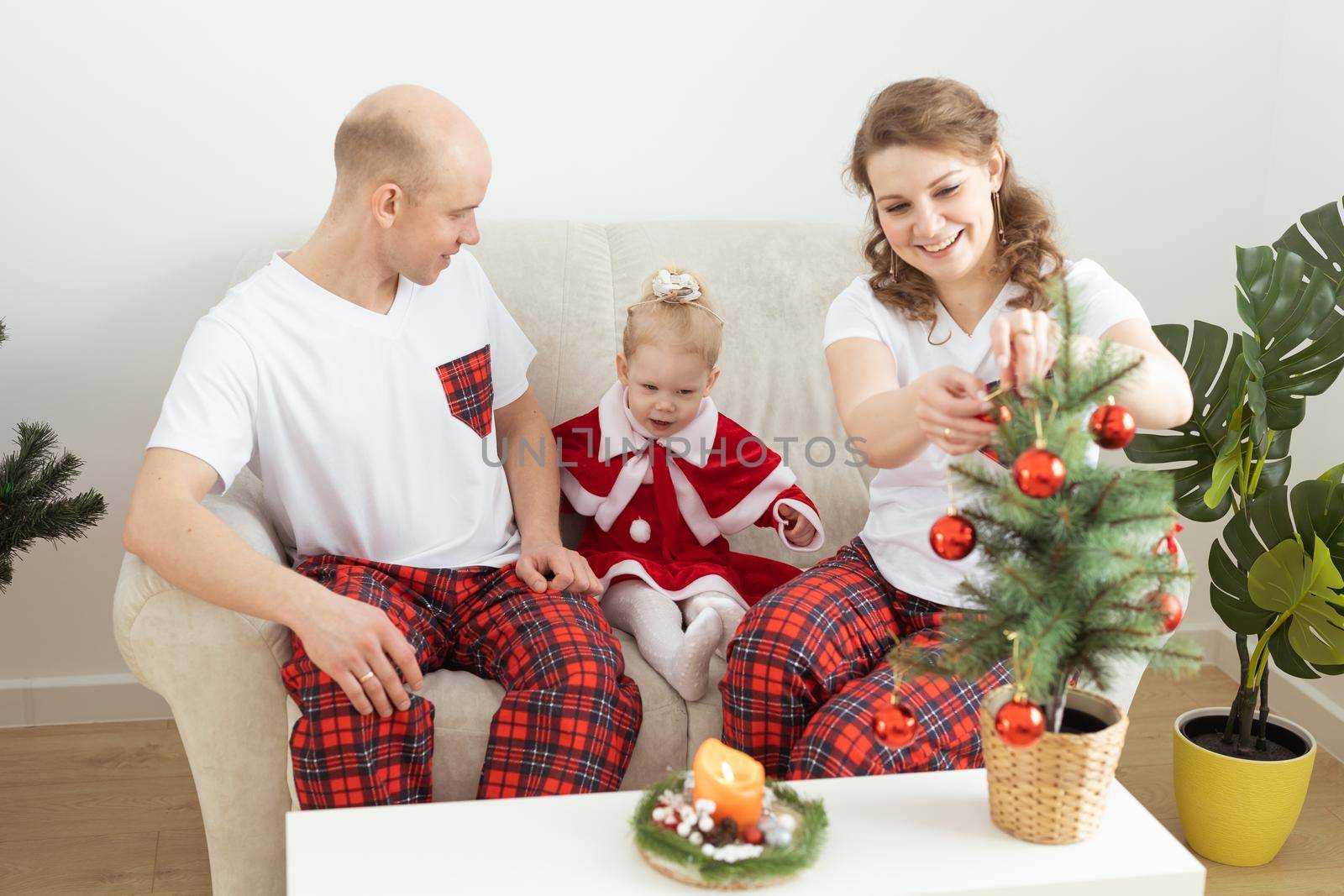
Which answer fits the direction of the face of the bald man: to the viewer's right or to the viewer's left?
to the viewer's right

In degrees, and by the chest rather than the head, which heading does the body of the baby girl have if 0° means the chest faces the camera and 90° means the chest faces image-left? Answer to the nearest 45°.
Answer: approximately 0°

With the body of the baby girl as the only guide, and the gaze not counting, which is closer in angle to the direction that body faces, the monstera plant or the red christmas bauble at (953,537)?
the red christmas bauble

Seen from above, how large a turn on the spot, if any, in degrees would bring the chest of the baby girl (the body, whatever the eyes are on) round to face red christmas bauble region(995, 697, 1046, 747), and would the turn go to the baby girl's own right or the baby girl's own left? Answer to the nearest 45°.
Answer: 0° — they already face it
